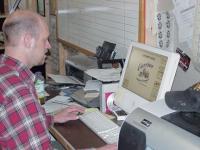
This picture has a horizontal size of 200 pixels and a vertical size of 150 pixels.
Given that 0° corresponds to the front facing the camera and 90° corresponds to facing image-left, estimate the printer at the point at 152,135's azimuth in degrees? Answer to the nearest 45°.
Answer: approximately 45°

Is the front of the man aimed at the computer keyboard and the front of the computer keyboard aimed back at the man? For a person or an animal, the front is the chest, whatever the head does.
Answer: yes

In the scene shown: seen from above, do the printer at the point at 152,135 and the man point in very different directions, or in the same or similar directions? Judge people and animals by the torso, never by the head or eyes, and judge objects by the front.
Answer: very different directions

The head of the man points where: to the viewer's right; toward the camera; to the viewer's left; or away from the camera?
to the viewer's right

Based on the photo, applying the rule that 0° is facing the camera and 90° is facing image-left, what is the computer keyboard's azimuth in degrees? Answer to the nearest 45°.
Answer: approximately 45°

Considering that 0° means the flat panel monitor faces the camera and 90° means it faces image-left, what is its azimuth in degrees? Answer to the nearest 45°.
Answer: approximately 45°
